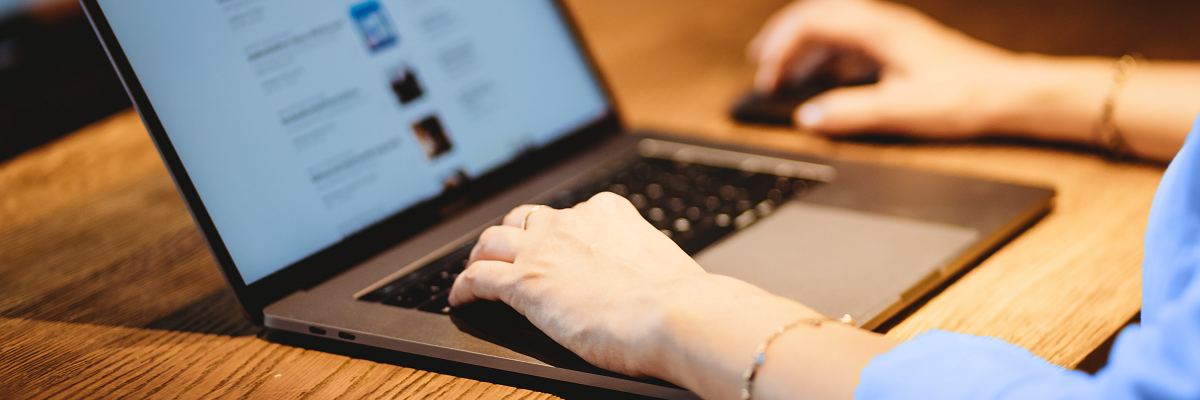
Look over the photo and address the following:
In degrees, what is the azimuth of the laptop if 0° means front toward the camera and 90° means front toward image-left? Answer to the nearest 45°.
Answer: approximately 315°
